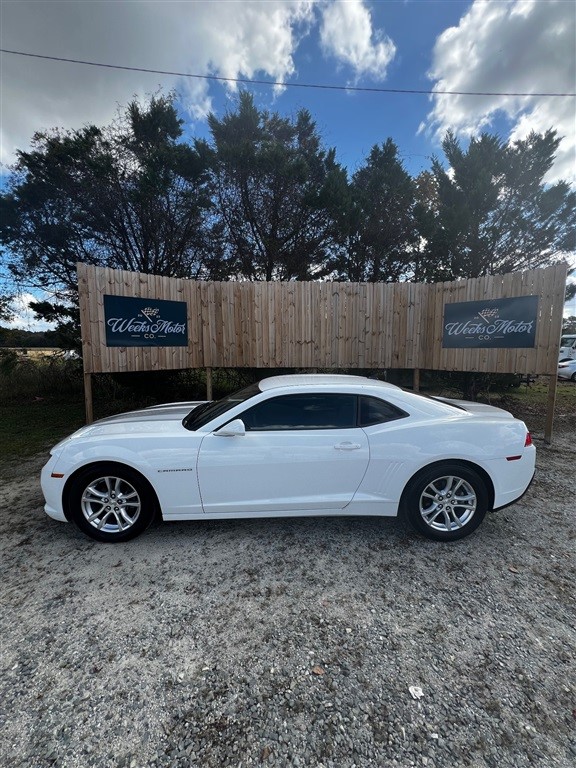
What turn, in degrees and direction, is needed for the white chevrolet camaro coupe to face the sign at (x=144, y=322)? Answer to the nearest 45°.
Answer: approximately 45° to its right

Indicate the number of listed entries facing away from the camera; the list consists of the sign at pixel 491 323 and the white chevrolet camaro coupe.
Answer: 0

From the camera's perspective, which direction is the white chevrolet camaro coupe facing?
to the viewer's left

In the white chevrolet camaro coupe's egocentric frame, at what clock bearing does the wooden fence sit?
The wooden fence is roughly at 3 o'clock from the white chevrolet camaro coupe.
